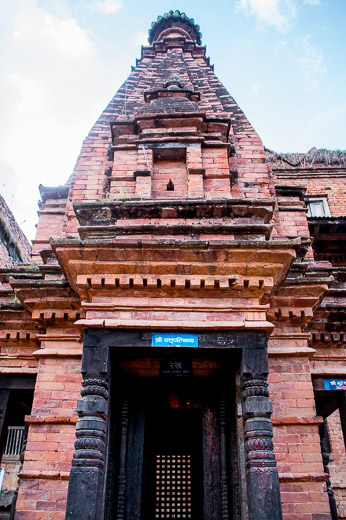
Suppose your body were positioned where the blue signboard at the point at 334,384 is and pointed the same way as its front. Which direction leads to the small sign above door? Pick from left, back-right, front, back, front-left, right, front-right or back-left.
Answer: front-right

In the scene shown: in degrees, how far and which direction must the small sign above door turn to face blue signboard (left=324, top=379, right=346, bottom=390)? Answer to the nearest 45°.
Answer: approximately 135° to its left

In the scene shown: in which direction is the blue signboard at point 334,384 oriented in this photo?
toward the camera

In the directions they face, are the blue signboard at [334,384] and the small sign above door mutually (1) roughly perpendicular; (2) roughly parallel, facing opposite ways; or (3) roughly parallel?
roughly parallel

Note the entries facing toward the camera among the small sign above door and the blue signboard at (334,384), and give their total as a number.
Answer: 2

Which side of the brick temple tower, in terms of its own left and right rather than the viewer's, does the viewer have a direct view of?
front
